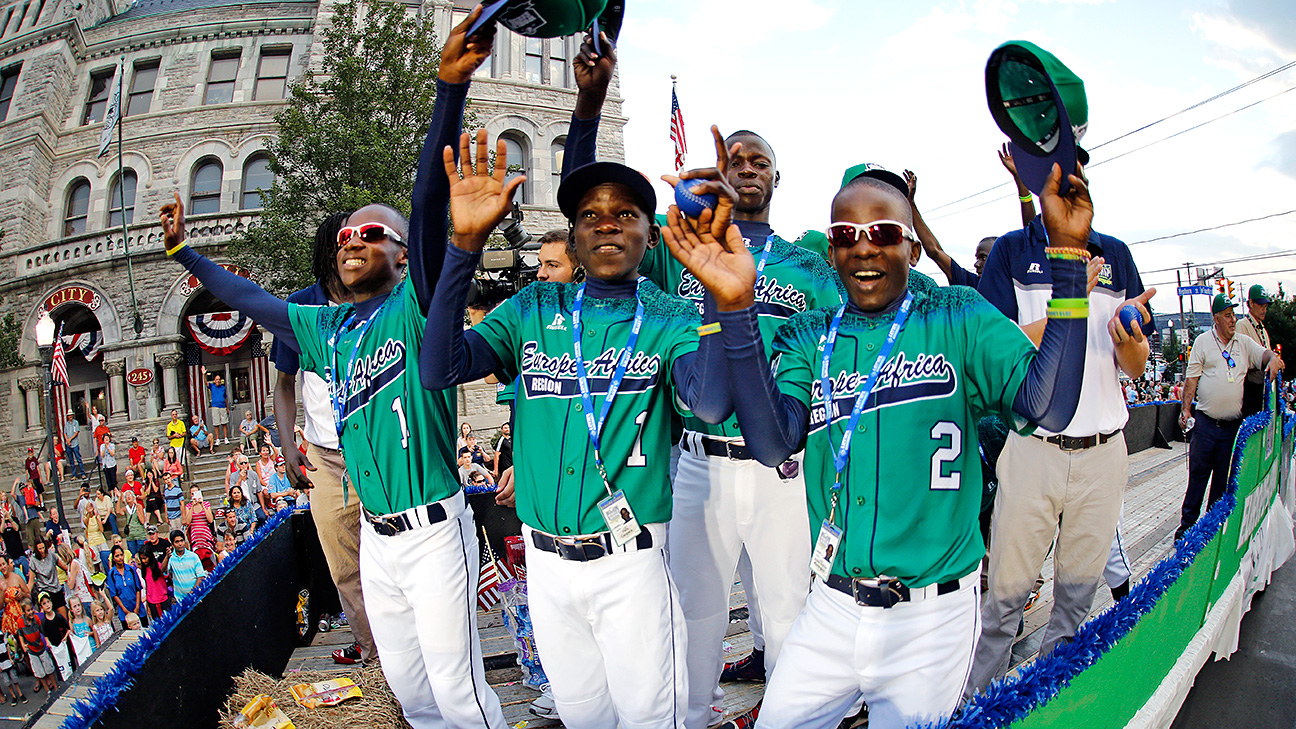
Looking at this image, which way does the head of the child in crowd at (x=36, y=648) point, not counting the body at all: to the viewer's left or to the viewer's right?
to the viewer's right

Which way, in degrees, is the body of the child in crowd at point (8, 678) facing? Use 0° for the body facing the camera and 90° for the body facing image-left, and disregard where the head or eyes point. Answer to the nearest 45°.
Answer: approximately 315°

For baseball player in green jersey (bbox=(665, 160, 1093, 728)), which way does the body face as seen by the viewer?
toward the camera

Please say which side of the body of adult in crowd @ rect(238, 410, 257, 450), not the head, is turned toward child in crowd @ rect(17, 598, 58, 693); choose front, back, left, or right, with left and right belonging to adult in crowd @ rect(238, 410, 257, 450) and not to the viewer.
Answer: front

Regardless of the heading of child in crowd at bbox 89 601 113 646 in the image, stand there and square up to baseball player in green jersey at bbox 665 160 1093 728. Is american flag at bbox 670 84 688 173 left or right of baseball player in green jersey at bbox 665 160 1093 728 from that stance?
left

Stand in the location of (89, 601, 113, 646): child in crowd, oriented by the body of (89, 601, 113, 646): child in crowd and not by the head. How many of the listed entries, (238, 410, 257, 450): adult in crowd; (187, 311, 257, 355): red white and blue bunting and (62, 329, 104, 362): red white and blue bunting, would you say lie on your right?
0

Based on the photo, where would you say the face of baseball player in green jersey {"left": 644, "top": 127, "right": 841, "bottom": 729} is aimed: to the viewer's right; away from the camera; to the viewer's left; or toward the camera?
toward the camera

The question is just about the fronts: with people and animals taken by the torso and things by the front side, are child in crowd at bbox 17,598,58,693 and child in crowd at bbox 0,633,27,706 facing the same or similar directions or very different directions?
same or similar directions

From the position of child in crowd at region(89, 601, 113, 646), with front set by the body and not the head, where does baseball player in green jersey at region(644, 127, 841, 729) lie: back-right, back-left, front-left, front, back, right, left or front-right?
front-right

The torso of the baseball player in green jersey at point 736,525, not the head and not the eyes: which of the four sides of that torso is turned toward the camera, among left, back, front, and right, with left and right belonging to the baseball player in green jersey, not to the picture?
front

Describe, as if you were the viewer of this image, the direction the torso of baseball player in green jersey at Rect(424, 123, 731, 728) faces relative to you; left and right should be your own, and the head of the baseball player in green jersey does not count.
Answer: facing the viewer

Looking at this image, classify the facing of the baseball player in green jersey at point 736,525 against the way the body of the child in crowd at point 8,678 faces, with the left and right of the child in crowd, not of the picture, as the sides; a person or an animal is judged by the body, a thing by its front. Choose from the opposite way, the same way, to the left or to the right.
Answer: to the right

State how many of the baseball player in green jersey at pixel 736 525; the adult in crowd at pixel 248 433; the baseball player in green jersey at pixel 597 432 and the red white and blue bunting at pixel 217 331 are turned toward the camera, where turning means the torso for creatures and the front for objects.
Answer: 4

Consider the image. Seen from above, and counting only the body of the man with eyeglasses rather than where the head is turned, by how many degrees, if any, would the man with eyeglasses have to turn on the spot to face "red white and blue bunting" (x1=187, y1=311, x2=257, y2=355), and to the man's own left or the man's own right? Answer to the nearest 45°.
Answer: approximately 135° to the man's own right

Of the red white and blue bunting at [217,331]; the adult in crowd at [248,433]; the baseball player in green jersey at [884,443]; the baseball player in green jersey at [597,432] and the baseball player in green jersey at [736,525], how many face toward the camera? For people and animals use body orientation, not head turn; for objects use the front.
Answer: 5

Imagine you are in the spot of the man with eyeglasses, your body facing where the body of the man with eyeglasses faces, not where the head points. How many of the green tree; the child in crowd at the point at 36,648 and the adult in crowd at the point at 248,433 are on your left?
0

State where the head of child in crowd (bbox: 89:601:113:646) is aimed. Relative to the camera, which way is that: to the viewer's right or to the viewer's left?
to the viewer's right

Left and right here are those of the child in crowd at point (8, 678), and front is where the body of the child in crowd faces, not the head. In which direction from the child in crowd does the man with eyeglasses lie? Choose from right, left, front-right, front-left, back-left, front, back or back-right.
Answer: front

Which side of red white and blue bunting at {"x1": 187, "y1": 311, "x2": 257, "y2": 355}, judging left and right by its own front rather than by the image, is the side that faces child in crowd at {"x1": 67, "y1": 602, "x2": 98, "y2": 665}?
front
